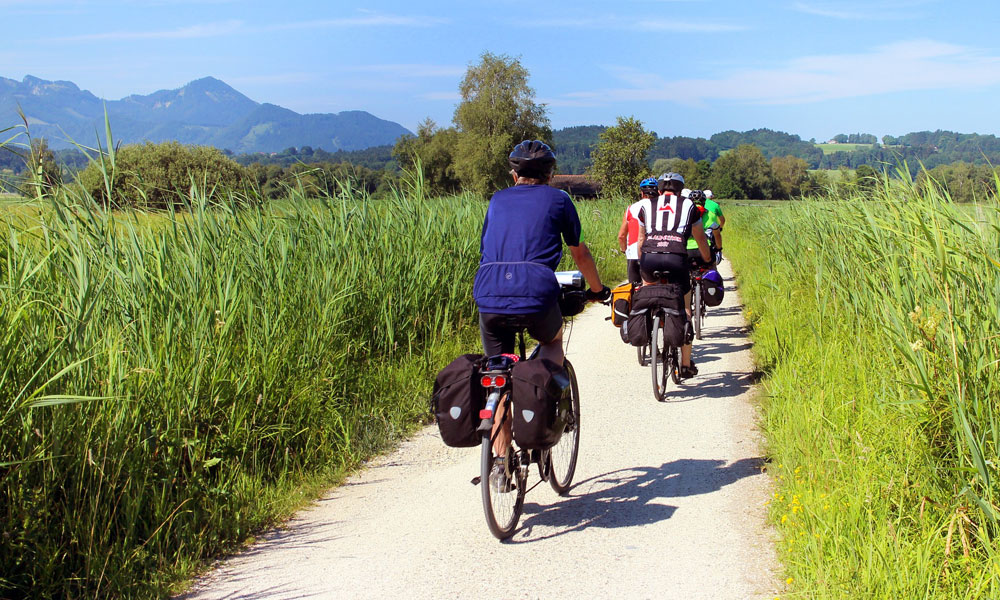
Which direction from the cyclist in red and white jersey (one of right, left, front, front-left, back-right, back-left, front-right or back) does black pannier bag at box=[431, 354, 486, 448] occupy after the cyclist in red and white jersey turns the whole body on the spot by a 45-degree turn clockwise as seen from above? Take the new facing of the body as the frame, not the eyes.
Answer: back-right

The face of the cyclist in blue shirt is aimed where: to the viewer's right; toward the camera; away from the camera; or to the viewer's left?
away from the camera

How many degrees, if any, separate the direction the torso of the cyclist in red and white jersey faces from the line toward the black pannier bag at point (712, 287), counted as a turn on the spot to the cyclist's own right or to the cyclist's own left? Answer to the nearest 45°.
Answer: approximately 45° to the cyclist's own right

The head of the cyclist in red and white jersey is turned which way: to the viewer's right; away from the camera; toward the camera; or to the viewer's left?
away from the camera

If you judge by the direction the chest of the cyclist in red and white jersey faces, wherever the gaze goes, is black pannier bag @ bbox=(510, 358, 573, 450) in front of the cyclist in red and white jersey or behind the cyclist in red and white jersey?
behind

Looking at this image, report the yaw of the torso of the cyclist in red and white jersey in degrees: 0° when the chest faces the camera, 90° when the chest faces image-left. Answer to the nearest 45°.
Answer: approximately 180°

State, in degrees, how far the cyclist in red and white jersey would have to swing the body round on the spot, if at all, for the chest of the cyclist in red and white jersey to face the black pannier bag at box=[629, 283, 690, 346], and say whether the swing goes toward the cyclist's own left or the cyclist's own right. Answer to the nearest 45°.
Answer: approximately 180°

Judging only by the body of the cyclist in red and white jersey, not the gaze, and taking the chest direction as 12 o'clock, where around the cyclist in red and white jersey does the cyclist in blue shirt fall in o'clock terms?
The cyclist in blue shirt is roughly at 6 o'clock from the cyclist in red and white jersey.
